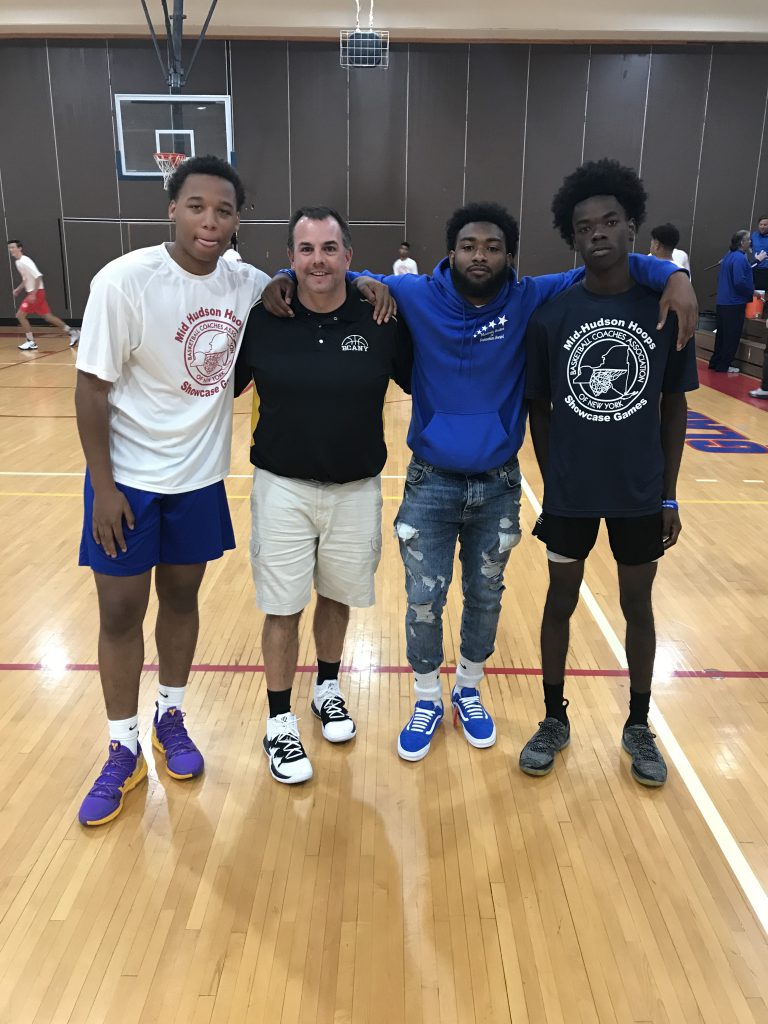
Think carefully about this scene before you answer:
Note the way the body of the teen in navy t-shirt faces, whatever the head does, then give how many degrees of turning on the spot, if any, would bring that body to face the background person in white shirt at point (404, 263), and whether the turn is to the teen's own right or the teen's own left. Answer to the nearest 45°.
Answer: approximately 180°

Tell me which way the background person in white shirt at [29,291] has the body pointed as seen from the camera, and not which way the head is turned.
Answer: to the viewer's left

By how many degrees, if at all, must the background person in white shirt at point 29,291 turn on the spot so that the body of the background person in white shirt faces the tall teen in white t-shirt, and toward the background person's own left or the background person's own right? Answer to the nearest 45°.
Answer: approximately 90° to the background person's own left

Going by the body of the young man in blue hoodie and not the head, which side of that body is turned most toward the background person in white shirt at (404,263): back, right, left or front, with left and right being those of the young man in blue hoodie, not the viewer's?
back

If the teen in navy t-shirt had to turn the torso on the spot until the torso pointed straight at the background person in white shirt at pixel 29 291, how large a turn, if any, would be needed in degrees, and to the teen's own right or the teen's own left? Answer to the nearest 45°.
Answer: approximately 135° to the teen's own right

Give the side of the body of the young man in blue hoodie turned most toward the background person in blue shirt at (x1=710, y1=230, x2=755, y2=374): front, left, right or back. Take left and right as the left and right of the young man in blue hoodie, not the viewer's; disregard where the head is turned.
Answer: back

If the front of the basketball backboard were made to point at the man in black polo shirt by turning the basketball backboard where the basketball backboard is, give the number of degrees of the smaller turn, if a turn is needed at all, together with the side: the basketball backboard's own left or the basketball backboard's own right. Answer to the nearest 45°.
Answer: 0° — it already faces them

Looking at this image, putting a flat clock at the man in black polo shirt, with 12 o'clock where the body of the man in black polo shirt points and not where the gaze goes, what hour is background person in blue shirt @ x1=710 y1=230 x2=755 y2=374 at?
The background person in blue shirt is roughly at 7 o'clock from the man in black polo shirt.

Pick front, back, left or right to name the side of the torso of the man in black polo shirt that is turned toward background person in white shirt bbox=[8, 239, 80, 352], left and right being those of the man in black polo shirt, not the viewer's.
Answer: back

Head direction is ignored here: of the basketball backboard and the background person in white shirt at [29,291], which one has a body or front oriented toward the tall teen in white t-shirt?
the basketball backboard

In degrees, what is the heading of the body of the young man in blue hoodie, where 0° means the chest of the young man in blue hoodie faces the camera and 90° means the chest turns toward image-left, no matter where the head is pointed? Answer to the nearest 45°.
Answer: approximately 0°
